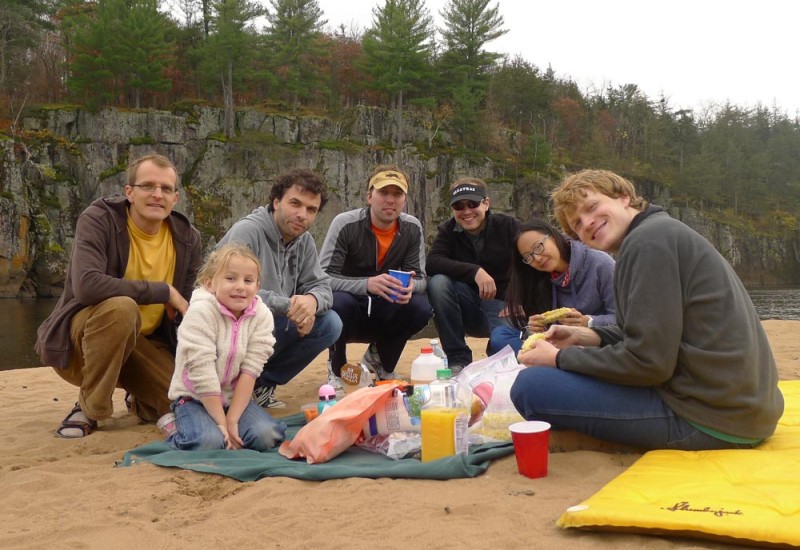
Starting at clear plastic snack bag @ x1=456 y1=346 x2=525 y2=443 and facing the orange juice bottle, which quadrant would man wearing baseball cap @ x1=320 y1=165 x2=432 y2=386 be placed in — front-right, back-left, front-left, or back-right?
back-right

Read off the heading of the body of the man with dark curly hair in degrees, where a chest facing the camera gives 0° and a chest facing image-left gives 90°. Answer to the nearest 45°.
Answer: approximately 315°

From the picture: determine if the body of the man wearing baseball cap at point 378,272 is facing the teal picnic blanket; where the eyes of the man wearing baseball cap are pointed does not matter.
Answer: yes

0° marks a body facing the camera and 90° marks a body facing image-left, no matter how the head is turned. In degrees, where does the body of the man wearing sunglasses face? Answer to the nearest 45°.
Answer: approximately 0°

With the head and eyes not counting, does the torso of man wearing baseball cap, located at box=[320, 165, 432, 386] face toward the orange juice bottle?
yes

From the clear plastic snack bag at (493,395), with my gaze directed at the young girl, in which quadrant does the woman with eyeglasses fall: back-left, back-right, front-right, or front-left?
back-right

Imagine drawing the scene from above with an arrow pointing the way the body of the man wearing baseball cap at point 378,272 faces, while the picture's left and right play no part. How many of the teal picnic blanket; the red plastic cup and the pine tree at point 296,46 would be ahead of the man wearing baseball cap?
2

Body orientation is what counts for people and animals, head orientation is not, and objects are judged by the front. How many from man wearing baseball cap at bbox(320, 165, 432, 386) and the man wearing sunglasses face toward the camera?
2

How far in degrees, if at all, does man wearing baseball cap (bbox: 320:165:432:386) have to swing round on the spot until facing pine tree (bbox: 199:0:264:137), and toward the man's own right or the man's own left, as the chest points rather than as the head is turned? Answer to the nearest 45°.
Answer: approximately 180°
